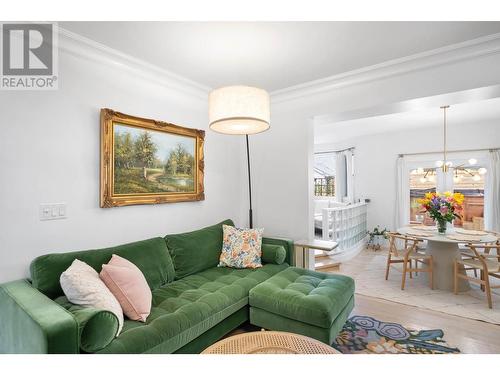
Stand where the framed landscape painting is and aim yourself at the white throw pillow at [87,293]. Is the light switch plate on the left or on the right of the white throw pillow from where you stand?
right

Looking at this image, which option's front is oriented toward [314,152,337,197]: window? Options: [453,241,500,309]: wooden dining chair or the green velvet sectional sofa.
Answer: the wooden dining chair

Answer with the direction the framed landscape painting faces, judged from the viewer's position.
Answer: facing the viewer and to the right of the viewer

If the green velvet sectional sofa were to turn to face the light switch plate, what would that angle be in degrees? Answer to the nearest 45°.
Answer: approximately 135° to its right

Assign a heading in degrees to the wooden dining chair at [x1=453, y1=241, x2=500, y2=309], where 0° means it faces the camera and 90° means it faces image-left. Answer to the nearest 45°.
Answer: approximately 135°

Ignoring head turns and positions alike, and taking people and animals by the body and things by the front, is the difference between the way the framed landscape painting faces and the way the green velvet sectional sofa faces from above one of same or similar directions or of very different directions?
same or similar directions

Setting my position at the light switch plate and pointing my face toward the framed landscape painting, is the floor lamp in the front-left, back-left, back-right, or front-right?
front-right

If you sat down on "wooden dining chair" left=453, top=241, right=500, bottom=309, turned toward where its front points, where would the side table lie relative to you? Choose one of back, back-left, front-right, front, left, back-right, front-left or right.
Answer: left

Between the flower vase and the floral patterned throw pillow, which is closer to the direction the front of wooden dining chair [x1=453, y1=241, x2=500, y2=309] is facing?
the flower vase

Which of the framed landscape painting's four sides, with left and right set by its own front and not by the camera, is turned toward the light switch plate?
right

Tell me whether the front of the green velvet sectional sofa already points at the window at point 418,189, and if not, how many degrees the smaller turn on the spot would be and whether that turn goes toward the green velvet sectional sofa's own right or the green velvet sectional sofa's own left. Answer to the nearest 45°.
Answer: approximately 90° to the green velvet sectional sofa's own left
